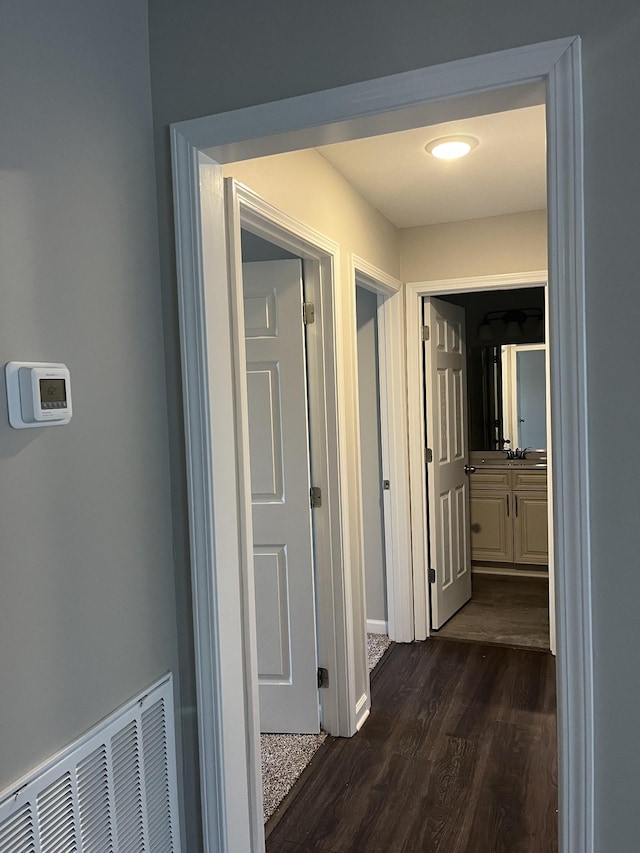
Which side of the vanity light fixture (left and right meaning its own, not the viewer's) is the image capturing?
front

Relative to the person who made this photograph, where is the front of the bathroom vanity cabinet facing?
facing the viewer

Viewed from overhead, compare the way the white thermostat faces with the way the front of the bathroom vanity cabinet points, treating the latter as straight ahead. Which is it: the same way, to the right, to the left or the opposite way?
to the left

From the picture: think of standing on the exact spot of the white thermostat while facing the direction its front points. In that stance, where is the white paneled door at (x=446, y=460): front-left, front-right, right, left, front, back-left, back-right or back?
left

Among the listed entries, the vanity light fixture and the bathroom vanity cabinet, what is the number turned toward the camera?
2

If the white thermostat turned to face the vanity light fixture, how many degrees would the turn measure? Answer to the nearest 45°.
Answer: approximately 90° to its left

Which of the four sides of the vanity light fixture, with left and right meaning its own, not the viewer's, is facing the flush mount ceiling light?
front

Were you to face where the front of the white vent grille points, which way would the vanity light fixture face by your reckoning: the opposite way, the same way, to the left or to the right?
to the right

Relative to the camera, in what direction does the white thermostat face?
facing the viewer and to the right of the viewer

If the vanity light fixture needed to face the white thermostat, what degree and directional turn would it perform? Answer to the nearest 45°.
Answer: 0° — it already faces it

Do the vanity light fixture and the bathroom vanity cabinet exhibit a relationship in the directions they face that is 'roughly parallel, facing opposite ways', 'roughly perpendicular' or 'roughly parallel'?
roughly parallel

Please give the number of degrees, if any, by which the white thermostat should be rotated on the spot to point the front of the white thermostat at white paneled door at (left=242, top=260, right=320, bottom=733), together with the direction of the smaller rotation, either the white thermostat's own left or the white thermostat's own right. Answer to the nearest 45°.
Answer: approximately 90° to the white thermostat's own left

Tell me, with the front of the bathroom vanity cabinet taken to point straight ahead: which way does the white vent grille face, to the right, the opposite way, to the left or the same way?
to the left
